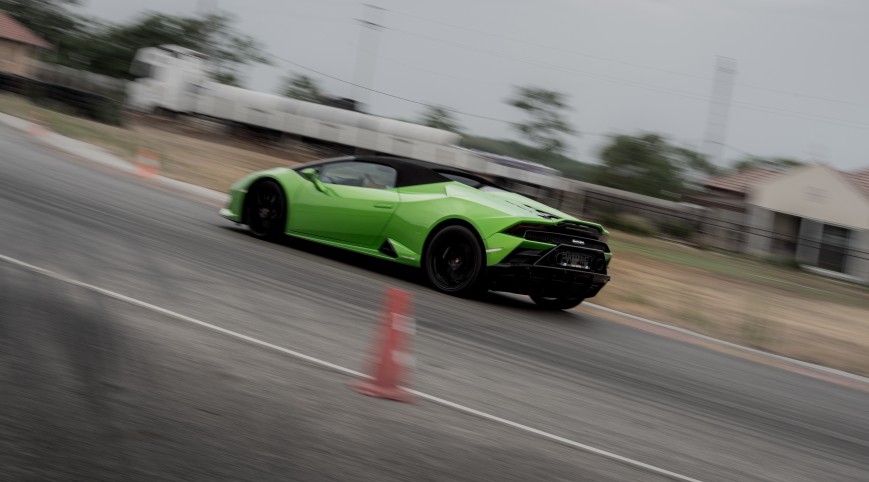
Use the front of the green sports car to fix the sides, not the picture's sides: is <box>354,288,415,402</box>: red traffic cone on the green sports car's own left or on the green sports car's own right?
on the green sports car's own left

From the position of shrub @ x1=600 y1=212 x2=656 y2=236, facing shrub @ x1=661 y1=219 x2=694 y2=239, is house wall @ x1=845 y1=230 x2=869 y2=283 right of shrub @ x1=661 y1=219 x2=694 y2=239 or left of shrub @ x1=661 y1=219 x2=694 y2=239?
right

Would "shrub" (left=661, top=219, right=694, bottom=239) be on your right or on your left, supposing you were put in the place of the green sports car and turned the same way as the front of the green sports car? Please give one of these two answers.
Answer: on your right

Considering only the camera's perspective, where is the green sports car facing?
facing away from the viewer and to the left of the viewer

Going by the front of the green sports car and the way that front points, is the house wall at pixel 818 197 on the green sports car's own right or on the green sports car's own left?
on the green sports car's own right

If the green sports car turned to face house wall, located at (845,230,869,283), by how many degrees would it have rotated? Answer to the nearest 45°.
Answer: approximately 90° to its right

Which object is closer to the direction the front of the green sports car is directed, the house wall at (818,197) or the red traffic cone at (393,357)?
the house wall

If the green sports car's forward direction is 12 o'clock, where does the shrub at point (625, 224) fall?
The shrub is roughly at 2 o'clock from the green sports car.
